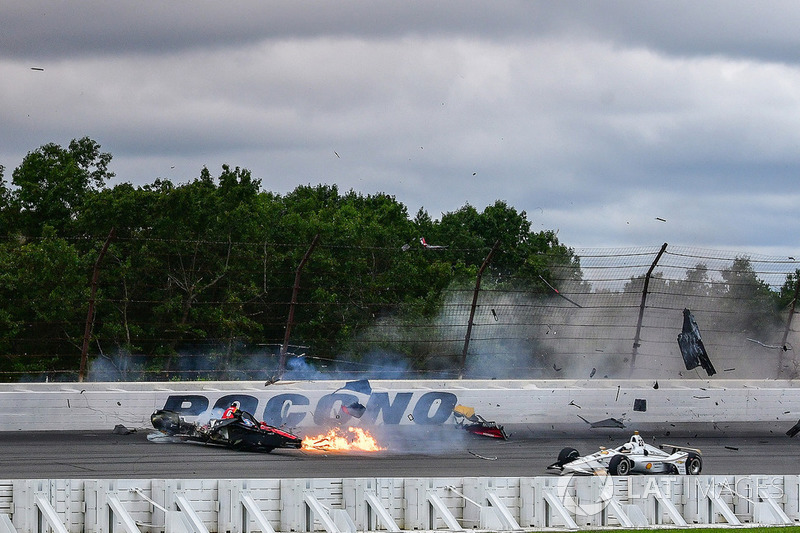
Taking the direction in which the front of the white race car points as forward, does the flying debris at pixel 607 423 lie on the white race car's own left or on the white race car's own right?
on the white race car's own right

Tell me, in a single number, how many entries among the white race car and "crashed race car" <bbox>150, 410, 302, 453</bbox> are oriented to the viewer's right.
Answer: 1

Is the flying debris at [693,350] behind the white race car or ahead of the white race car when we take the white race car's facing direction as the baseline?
behind

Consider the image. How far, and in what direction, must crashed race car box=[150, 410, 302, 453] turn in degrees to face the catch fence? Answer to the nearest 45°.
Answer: approximately 45° to its left

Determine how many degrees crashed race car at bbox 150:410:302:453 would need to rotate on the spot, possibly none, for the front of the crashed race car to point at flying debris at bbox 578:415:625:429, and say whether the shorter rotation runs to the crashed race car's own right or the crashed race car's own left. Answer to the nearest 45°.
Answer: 0° — it already faces it

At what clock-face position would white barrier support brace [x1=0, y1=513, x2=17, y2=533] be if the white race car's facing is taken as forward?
The white barrier support brace is roughly at 12 o'clock from the white race car.

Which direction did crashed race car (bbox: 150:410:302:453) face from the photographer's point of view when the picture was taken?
facing to the right of the viewer

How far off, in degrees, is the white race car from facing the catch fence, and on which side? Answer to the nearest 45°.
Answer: approximately 90° to its right

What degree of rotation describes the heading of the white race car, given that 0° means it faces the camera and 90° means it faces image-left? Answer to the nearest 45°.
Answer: approximately 45°

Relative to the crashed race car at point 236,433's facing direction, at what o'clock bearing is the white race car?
The white race car is roughly at 1 o'clock from the crashed race car.

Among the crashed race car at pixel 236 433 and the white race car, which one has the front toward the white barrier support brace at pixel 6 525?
the white race car

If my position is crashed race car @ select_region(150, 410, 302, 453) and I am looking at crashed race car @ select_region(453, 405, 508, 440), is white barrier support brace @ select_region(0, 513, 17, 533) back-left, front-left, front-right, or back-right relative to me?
back-right

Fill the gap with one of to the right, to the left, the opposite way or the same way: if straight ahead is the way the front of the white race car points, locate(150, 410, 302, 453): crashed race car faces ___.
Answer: the opposite way
